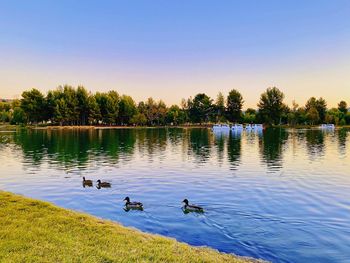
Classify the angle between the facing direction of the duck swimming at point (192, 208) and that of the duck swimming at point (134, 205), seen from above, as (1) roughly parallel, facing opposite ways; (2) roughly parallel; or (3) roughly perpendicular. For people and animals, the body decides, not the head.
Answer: roughly parallel

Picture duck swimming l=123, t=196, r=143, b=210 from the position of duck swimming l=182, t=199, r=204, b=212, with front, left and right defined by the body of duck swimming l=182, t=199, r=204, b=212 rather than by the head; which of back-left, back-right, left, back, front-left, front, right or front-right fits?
front

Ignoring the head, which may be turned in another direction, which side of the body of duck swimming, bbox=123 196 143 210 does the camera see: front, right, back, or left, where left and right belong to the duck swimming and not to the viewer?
left

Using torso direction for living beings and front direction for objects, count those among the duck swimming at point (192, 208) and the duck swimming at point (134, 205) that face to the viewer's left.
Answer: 2

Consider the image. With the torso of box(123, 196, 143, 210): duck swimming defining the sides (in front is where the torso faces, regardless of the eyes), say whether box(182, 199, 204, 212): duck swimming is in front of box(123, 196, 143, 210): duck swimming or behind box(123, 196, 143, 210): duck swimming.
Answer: behind

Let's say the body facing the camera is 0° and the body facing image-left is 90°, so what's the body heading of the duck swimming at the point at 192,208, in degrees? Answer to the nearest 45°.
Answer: approximately 90°
